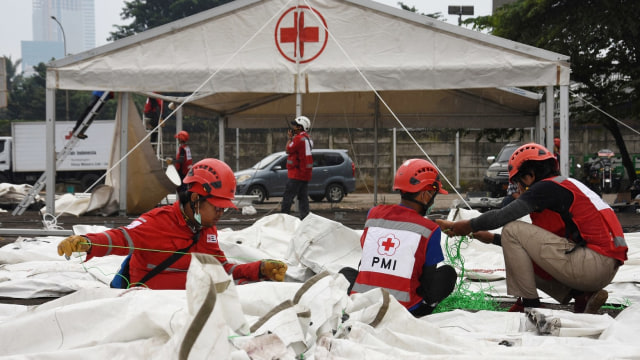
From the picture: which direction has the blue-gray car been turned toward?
to the viewer's left

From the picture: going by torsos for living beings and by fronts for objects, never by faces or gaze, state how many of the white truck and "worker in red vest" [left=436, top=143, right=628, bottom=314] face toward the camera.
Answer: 0

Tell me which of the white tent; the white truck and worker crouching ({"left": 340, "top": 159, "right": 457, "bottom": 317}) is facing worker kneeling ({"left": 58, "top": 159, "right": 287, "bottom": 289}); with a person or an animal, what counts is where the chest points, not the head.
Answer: the white tent

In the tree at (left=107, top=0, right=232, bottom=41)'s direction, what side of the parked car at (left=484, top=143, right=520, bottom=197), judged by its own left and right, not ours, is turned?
right

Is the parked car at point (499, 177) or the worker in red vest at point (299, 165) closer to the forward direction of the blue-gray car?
the worker in red vest

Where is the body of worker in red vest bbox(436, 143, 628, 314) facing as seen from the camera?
to the viewer's left

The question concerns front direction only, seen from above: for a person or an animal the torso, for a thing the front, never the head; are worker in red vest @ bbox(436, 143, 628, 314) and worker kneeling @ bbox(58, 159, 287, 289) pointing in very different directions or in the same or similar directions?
very different directions

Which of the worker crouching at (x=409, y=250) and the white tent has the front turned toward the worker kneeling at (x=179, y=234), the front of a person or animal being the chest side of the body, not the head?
the white tent

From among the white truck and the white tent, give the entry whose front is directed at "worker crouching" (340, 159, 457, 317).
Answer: the white tent

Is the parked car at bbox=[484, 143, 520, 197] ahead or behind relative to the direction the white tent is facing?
behind

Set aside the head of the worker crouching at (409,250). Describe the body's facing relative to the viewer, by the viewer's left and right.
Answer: facing away from the viewer and to the right of the viewer
